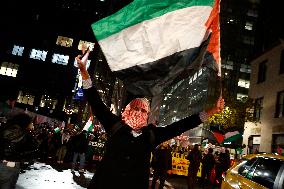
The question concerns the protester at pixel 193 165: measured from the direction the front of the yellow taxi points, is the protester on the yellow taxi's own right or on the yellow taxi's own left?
on the yellow taxi's own right

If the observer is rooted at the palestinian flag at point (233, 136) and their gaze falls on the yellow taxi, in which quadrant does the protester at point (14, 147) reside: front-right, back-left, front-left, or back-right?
front-right

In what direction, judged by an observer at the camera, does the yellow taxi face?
facing the viewer and to the left of the viewer

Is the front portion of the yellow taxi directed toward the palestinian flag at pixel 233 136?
no

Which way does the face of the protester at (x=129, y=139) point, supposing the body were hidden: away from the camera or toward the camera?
toward the camera

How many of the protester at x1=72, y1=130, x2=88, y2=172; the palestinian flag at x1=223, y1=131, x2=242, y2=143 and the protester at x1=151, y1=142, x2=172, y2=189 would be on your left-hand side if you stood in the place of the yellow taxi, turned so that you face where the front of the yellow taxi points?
0

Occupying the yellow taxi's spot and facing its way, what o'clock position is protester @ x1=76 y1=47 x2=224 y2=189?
The protester is roughly at 11 o'clock from the yellow taxi.

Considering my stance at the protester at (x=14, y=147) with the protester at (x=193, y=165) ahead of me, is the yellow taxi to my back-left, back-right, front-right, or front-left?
front-right

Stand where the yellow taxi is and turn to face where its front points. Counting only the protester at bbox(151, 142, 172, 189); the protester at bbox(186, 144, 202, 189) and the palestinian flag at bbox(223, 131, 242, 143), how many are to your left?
0
